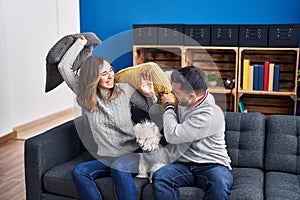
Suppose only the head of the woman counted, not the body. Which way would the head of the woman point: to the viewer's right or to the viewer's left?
to the viewer's right

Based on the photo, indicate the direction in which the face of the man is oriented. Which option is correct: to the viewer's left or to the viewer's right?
to the viewer's left

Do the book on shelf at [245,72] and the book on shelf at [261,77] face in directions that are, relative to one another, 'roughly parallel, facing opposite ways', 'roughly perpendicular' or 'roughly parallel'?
roughly parallel

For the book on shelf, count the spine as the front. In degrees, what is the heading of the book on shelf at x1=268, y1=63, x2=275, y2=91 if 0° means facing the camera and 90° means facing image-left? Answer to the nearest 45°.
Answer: approximately 0°

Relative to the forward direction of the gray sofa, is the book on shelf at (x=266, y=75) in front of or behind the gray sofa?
behind

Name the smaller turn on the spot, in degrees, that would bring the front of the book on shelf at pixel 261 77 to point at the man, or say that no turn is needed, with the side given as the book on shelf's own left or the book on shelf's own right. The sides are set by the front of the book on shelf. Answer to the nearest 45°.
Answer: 0° — it already faces them

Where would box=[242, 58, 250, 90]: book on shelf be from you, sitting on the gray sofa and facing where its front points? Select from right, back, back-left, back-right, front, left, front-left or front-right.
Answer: back

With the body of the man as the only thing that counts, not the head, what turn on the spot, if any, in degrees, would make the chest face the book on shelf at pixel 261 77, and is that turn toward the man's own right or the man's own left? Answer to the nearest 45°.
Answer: approximately 135° to the man's own right

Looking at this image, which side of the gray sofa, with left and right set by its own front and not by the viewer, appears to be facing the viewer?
front

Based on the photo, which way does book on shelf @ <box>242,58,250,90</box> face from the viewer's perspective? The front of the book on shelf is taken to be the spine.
toward the camera
